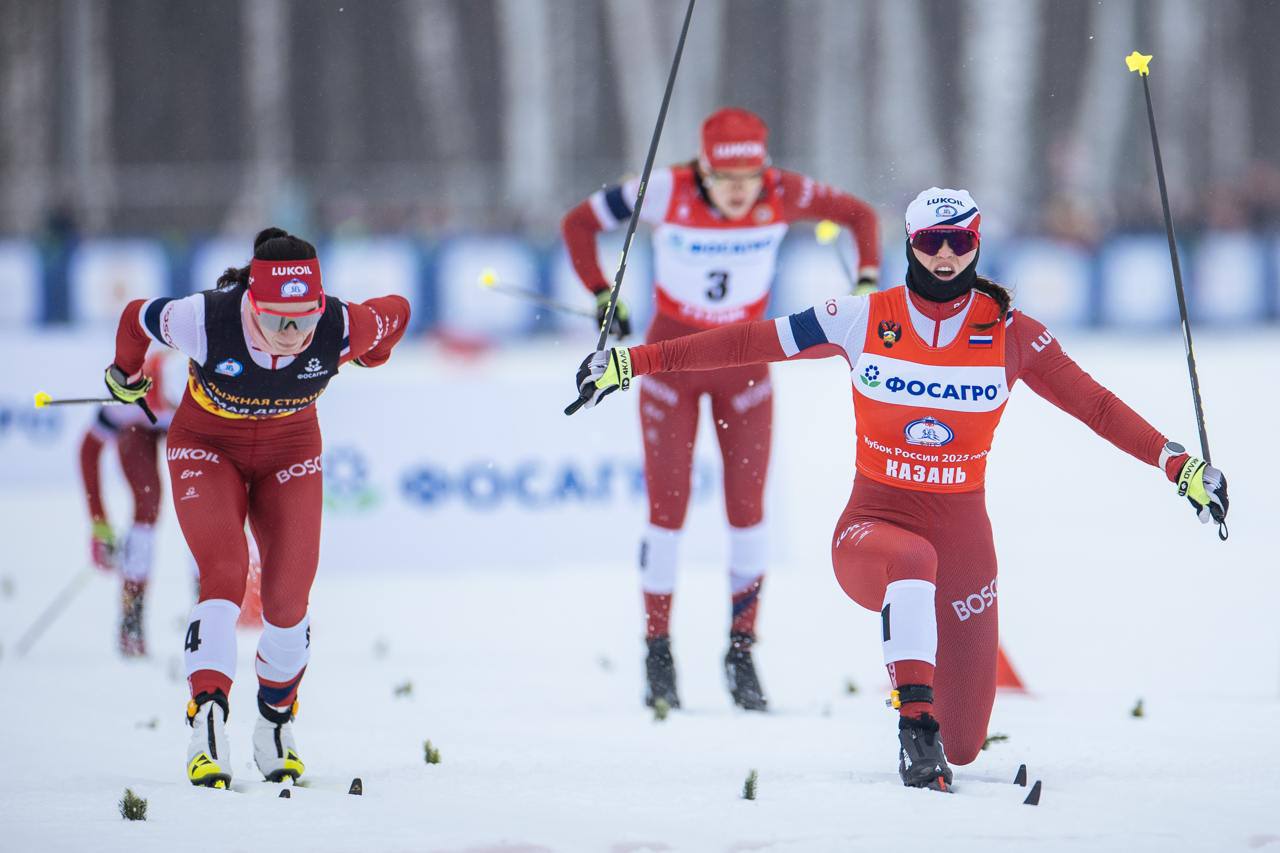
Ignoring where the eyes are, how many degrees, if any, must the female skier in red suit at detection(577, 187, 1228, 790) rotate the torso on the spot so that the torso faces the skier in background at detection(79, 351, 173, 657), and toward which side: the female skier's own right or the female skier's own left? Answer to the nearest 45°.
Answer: approximately 135° to the female skier's own right

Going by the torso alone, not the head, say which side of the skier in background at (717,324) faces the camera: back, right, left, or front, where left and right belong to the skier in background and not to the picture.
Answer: front

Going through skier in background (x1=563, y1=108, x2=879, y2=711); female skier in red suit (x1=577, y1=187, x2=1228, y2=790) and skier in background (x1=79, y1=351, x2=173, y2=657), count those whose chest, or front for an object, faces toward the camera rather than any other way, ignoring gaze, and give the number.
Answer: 3

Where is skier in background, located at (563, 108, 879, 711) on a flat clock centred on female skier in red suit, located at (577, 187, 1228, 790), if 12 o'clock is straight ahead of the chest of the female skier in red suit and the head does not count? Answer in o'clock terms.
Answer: The skier in background is roughly at 5 o'clock from the female skier in red suit.

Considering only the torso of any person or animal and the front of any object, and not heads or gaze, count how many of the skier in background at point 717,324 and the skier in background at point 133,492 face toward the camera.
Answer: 2

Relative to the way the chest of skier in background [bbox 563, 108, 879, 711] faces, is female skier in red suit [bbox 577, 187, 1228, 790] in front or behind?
in front

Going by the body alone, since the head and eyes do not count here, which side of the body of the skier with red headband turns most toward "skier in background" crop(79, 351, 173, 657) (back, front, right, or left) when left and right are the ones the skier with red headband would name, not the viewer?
back

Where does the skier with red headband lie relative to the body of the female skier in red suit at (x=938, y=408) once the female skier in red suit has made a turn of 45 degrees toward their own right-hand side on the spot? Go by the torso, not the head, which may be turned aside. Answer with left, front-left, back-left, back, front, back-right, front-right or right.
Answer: front-right

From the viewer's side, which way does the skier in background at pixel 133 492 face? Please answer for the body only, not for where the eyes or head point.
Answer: toward the camera

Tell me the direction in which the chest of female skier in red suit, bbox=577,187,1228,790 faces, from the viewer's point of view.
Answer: toward the camera

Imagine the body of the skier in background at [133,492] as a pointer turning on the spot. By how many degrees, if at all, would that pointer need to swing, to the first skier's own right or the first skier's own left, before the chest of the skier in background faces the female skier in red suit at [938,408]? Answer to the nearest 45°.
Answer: approximately 45° to the first skier's own left

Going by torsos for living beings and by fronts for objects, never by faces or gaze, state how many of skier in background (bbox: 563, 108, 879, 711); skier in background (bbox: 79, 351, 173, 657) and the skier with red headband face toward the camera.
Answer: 3
